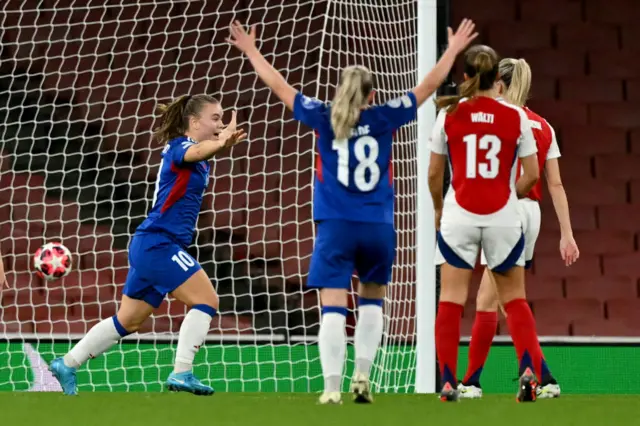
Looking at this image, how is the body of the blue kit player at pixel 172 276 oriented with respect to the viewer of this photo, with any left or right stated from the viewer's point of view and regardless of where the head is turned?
facing to the right of the viewer

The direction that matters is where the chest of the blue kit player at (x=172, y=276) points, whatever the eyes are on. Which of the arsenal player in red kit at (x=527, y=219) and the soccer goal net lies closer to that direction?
the arsenal player in red kit

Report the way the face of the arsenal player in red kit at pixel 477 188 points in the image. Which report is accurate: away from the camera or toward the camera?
away from the camera

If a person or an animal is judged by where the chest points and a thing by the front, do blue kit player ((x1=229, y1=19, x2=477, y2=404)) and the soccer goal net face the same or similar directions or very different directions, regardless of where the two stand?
very different directions

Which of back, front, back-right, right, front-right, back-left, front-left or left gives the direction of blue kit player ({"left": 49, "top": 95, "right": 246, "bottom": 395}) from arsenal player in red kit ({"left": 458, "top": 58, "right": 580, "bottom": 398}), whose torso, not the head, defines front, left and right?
front-left

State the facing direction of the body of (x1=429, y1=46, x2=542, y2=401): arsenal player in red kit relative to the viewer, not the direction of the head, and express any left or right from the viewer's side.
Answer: facing away from the viewer

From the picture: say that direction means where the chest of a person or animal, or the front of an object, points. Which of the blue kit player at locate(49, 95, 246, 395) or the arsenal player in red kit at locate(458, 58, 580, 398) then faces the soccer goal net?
the arsenal player in red kit

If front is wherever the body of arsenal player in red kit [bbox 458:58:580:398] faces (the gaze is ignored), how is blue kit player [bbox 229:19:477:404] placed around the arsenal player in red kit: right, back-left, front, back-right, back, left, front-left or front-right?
left

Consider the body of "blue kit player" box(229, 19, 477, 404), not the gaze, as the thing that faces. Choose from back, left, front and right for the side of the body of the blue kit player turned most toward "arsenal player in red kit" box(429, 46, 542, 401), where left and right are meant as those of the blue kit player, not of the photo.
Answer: right

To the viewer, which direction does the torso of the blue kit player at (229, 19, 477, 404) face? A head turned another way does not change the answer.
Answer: away from the camera
